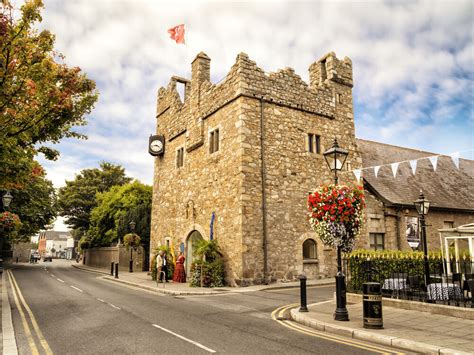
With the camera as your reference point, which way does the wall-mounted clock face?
facing the viewer

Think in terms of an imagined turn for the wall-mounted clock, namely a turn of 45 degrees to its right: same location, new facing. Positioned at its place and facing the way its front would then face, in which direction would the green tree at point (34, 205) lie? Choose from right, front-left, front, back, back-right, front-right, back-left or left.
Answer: right

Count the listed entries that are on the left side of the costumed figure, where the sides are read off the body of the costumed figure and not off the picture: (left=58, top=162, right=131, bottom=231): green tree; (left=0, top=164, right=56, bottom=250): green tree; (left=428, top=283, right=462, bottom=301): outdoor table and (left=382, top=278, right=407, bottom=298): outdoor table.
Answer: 2

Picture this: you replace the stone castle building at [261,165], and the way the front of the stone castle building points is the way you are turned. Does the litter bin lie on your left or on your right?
on your left

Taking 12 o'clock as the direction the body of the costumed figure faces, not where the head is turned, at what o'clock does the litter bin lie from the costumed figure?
The litter bin is roughly at 10 o'clock from the costumed figure.

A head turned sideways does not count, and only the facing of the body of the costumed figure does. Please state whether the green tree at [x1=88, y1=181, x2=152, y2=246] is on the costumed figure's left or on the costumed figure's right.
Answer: on the costumed figure's right

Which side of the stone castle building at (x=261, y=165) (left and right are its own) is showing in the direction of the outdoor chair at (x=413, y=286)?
left

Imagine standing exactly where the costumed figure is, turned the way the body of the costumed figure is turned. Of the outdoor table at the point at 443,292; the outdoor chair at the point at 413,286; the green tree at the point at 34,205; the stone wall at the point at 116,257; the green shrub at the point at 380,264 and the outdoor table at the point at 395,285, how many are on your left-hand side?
4

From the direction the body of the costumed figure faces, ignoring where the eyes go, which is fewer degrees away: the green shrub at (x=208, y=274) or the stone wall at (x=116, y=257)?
the green shrub

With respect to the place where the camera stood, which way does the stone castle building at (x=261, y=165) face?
facing the viewer and to the left of the viewer

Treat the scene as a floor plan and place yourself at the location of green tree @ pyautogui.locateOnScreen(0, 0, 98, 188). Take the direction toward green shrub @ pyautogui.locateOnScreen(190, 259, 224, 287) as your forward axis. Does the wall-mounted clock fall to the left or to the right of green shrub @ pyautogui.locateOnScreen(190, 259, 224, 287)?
left

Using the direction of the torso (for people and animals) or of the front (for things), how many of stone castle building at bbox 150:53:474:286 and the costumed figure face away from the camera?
0

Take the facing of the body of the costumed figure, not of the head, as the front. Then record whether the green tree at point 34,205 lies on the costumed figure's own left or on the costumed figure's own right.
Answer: on the costumed figure's own right
